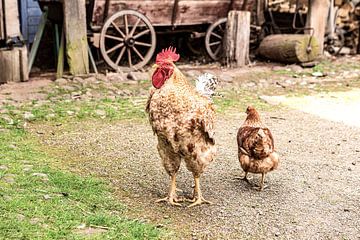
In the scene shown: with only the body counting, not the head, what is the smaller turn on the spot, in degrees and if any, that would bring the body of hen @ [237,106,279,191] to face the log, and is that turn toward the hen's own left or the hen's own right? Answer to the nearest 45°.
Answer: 0° — it already faces it

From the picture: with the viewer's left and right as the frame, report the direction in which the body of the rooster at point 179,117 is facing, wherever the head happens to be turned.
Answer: facing the viewer and to the left of the viewer

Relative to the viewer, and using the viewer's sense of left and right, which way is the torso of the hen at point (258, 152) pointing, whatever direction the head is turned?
facing away from the viewer

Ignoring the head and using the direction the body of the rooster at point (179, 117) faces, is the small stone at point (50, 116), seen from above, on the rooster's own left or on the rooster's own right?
on the rooster's own right

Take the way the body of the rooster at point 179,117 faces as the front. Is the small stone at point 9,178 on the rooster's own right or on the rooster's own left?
on the rooster's own right

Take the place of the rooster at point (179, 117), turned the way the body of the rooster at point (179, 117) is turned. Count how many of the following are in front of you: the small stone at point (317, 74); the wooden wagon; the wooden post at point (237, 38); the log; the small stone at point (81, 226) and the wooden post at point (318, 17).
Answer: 1

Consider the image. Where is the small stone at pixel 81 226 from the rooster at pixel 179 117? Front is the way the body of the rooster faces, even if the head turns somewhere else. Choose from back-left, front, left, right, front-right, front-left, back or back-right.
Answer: front
